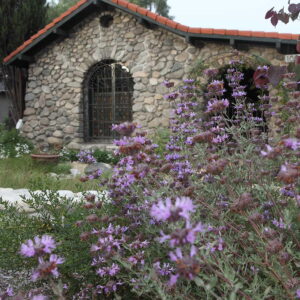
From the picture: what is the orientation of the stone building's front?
toward the camera

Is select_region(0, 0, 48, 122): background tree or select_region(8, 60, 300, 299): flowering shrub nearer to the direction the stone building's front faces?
the flowering shrub

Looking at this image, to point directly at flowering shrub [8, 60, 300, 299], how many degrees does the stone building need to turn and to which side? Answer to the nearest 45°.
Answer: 0° — it already faces it

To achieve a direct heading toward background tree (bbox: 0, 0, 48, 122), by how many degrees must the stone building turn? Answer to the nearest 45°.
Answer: approximately 135° to its right
